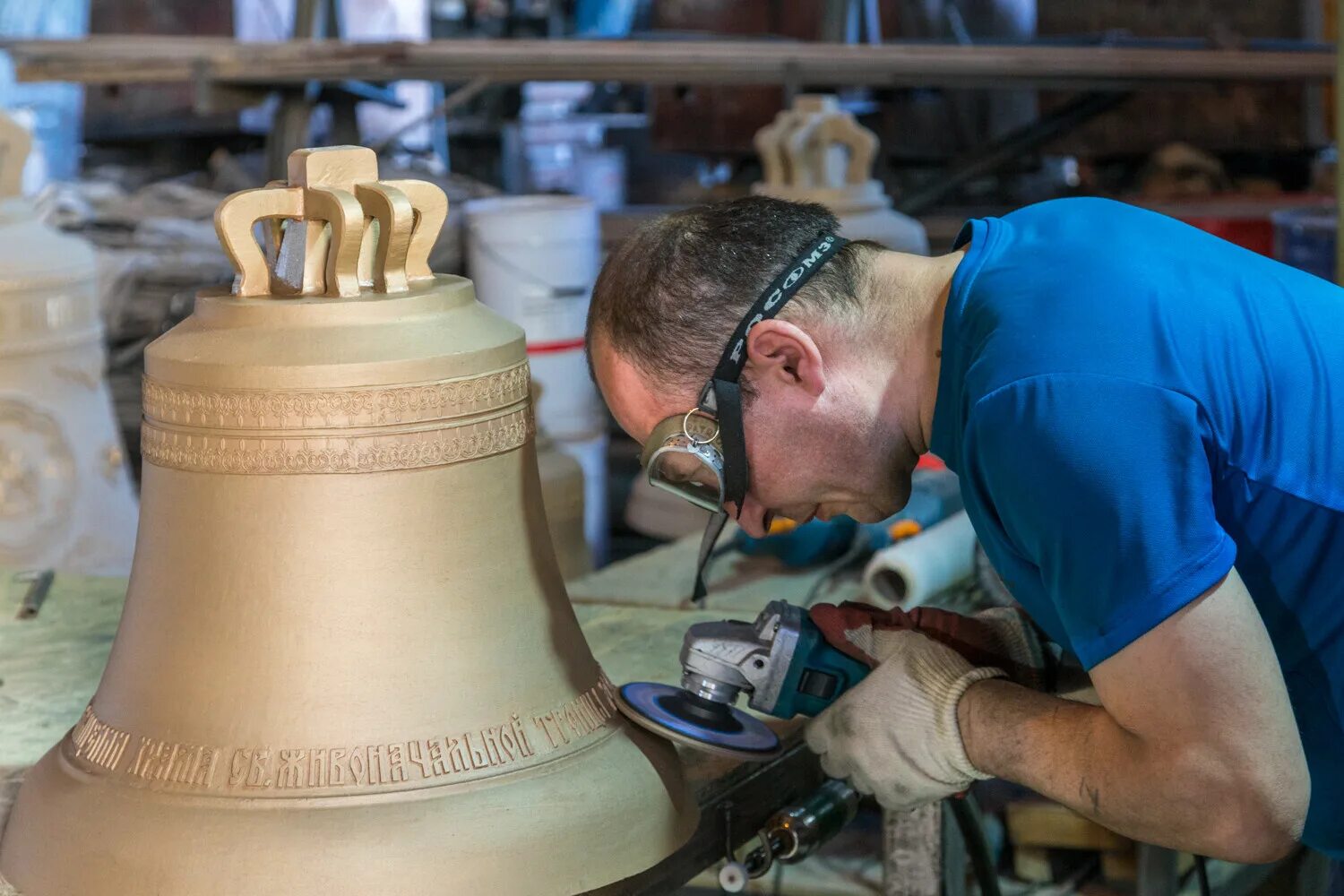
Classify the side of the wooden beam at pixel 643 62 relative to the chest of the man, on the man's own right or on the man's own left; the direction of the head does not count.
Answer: on the man's own right

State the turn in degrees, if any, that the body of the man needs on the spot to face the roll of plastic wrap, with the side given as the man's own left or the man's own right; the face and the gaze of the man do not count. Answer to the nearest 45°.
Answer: approximately 90° to the man's own right

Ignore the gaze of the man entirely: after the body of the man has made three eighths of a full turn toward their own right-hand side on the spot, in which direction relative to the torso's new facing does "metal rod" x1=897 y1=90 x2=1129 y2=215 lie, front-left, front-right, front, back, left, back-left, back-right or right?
front-left

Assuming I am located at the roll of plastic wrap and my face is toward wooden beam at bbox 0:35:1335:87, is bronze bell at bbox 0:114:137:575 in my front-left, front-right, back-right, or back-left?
front-left

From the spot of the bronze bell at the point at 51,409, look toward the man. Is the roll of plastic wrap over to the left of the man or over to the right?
left

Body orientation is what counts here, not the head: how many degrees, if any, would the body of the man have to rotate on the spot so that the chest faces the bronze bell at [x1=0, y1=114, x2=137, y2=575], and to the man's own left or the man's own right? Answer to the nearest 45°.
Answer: approximately 45° to the man's own right

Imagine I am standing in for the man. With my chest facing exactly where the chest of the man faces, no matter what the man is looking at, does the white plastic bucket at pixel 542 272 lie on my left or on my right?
on my right

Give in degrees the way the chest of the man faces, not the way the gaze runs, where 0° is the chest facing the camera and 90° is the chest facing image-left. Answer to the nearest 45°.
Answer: approximately 90°

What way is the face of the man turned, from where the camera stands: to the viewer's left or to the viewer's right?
to the viewer's left
